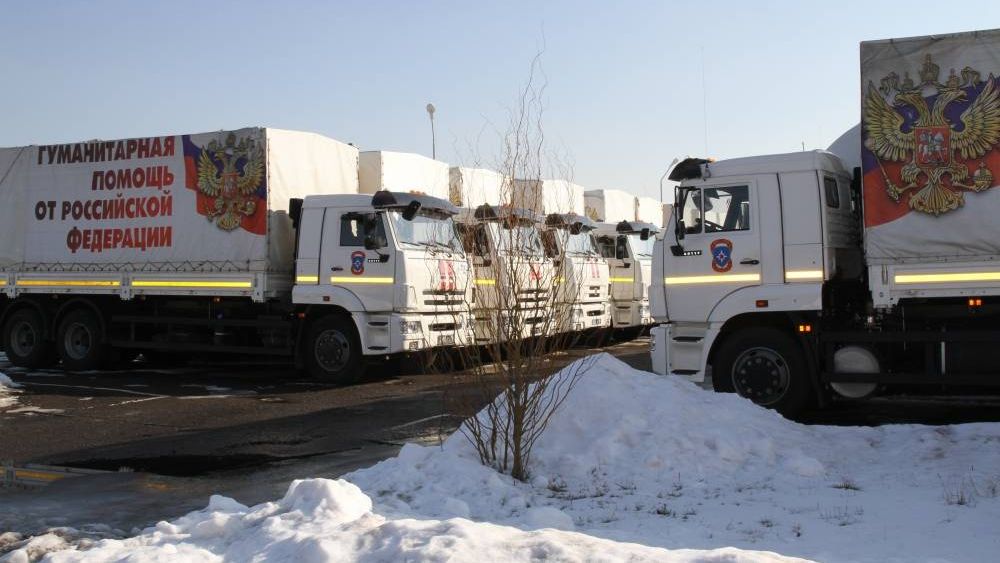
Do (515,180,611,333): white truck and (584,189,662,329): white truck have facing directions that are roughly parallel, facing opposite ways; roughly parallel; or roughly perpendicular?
roughly parallel

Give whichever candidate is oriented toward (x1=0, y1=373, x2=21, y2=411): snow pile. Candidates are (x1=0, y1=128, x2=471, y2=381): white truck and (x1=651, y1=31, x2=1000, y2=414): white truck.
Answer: (x1=651, y1=31, x2=1000, y2=414): white truck

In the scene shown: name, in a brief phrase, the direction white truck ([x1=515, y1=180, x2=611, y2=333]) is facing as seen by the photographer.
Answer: facing the viewer and to the right of the viewer

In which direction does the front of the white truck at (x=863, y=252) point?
to the viewer's left

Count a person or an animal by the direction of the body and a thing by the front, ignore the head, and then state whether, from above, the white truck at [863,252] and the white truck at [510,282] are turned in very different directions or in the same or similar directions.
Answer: very different directions

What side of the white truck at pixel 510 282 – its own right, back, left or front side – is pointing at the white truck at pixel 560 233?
left

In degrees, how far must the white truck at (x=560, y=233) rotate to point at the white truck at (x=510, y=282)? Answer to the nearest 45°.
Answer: approximately 90° to its right

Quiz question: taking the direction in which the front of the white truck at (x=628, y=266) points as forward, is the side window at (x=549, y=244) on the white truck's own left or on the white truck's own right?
on the white truck's own right

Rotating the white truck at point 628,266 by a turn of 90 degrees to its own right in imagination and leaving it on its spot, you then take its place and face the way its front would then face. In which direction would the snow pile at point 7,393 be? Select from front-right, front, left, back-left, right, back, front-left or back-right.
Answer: front

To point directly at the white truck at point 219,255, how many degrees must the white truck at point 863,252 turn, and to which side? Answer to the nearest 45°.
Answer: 0° — it already faces it

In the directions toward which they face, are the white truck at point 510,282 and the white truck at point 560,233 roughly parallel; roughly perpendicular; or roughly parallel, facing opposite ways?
roughly parallel
